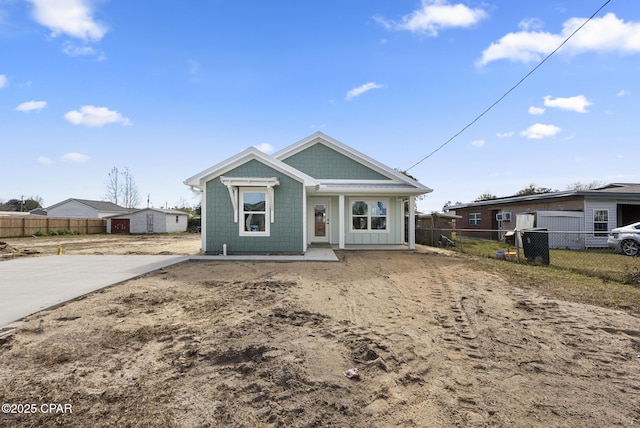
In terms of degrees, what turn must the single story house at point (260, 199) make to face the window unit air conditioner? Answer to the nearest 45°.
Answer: approximately 135° to its left

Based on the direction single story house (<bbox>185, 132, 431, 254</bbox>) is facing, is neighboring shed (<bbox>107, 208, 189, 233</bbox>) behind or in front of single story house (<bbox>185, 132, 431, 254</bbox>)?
behind

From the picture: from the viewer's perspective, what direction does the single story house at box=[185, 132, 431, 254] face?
toward the camera

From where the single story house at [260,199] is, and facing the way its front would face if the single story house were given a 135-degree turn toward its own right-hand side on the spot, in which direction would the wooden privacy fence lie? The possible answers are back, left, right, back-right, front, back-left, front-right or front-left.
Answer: front

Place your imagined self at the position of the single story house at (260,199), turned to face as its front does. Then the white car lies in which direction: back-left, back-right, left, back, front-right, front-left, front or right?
left

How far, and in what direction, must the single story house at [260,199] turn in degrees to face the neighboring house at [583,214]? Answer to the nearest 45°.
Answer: approximately 90° to its left

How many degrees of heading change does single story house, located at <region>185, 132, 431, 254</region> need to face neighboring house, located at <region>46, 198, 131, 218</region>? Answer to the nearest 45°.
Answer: approximately 135° to its right
